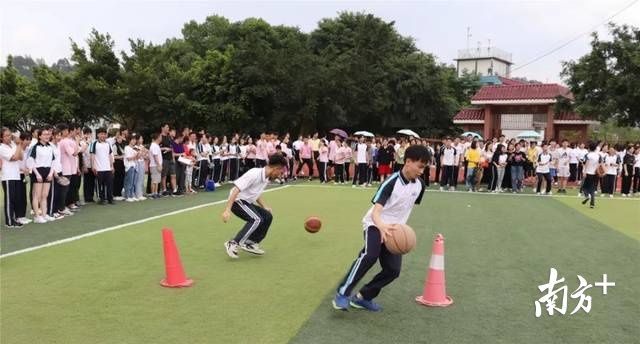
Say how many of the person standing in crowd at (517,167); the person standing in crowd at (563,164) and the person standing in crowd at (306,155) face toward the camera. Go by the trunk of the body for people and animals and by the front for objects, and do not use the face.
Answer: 3

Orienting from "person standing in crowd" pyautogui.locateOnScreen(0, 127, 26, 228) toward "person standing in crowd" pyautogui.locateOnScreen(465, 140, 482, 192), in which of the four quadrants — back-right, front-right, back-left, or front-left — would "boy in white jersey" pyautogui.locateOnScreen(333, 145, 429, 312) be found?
front-right

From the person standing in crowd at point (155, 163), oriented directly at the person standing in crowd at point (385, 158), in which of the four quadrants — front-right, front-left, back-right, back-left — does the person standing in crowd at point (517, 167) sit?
front-right

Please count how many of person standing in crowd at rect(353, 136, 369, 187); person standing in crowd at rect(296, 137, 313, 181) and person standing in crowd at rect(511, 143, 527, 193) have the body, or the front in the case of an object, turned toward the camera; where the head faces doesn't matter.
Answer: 3

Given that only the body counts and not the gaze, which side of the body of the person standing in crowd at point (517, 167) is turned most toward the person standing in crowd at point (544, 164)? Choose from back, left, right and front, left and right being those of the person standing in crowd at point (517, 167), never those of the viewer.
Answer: left

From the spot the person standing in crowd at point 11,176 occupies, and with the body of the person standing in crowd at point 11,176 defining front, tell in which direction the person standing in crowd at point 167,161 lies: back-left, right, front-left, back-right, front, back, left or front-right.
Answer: left

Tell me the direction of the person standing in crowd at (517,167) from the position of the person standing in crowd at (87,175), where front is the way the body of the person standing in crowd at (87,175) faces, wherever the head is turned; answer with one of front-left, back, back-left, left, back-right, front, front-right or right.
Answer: front-left

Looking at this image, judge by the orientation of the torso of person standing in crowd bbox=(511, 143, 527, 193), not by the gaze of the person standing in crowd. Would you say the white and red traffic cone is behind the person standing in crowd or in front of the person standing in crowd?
in front

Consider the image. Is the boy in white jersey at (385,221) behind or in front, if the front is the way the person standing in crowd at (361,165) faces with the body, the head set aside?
in front

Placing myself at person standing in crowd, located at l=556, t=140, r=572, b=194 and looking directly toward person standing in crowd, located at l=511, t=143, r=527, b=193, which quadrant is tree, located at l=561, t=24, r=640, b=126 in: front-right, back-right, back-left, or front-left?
back-right

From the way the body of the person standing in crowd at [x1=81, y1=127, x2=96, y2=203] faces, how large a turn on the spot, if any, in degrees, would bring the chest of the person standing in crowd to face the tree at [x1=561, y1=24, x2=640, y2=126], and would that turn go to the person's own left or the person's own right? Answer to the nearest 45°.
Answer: approximately 45° to the person's own left

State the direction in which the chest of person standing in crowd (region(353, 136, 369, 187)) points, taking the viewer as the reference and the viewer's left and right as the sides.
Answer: facing the viewer

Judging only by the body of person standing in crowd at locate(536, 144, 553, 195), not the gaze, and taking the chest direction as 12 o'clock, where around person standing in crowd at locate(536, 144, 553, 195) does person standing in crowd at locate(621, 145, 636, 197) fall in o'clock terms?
person standing in crowd at locate(621, 145, 636, 197) is roughly at 8 o'clock from person standing in crowd at locate(536, 144, 553, 195).

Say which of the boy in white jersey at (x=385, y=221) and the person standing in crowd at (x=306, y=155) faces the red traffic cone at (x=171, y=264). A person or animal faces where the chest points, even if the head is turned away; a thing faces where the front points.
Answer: the person standing in crowd

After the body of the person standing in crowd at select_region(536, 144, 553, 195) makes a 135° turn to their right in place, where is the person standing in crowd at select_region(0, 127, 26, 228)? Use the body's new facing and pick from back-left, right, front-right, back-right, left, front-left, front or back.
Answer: left

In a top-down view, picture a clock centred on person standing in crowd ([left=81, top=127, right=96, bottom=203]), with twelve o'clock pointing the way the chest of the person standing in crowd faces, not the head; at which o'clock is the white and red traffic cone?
The white and red traffic cone is roughly at 1 o'clock from the person standing in crowd.

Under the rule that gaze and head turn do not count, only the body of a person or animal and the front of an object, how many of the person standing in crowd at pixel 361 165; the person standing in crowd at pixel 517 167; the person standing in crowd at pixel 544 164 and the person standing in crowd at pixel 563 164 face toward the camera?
4

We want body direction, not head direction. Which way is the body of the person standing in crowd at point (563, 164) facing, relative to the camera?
toward the camera

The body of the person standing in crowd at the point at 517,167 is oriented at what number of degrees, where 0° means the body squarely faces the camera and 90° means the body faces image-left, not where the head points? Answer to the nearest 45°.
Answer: approximately 0°
